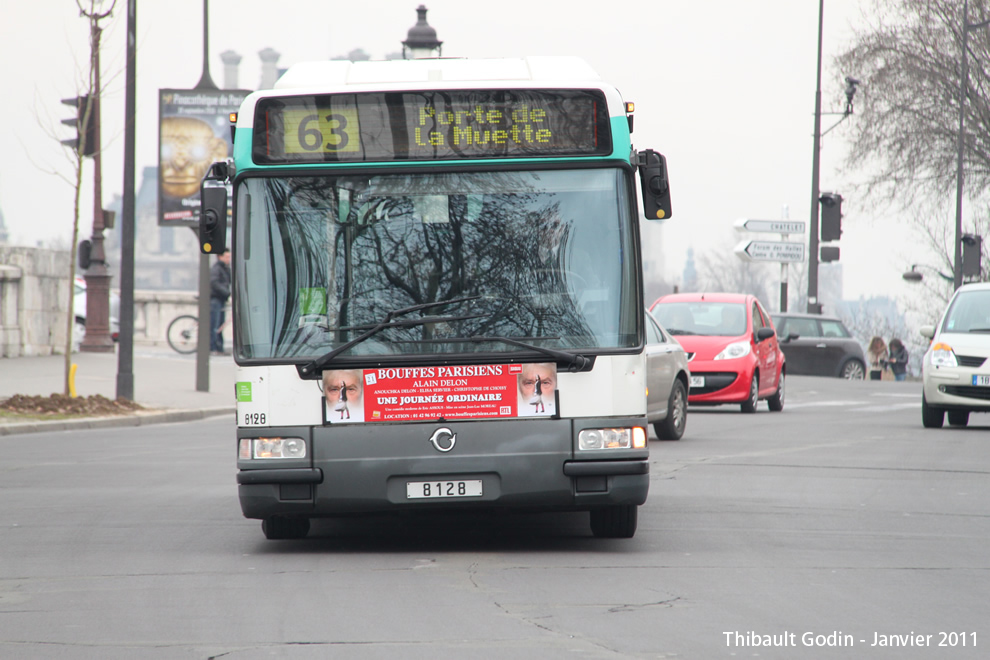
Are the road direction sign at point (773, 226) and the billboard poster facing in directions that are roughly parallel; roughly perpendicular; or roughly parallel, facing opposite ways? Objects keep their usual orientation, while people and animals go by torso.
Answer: roughly parallel

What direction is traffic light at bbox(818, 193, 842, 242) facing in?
away from the camera

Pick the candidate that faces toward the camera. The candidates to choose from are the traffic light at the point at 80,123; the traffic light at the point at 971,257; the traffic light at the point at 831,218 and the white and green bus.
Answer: the white and green bus

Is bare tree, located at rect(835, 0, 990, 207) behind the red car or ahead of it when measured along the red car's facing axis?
behind

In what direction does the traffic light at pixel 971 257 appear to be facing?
away from the camera

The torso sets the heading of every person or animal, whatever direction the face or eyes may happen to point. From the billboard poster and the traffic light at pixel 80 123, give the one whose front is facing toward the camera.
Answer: the billboard poster

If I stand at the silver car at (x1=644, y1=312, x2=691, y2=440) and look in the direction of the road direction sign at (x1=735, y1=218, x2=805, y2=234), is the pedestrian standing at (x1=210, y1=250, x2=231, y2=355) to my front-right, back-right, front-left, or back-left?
front-left

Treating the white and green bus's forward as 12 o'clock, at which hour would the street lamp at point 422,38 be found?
The street lamp is roughly at 6 o'clock from the white and green bus.

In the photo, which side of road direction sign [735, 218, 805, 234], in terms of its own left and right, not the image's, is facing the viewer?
front

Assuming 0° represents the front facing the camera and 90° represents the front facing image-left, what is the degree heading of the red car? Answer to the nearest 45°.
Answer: approximately 45°

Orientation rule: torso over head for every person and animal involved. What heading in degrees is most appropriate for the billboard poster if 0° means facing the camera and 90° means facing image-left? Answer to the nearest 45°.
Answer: approximately 0°

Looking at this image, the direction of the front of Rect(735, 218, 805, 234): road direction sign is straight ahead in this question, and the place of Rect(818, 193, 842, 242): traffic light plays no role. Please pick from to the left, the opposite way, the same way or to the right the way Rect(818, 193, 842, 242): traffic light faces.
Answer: the opposite way

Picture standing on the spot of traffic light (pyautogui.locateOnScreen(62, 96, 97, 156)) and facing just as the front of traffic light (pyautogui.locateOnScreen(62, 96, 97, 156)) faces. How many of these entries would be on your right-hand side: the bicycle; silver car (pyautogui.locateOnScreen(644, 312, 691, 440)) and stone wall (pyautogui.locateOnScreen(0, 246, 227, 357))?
2
